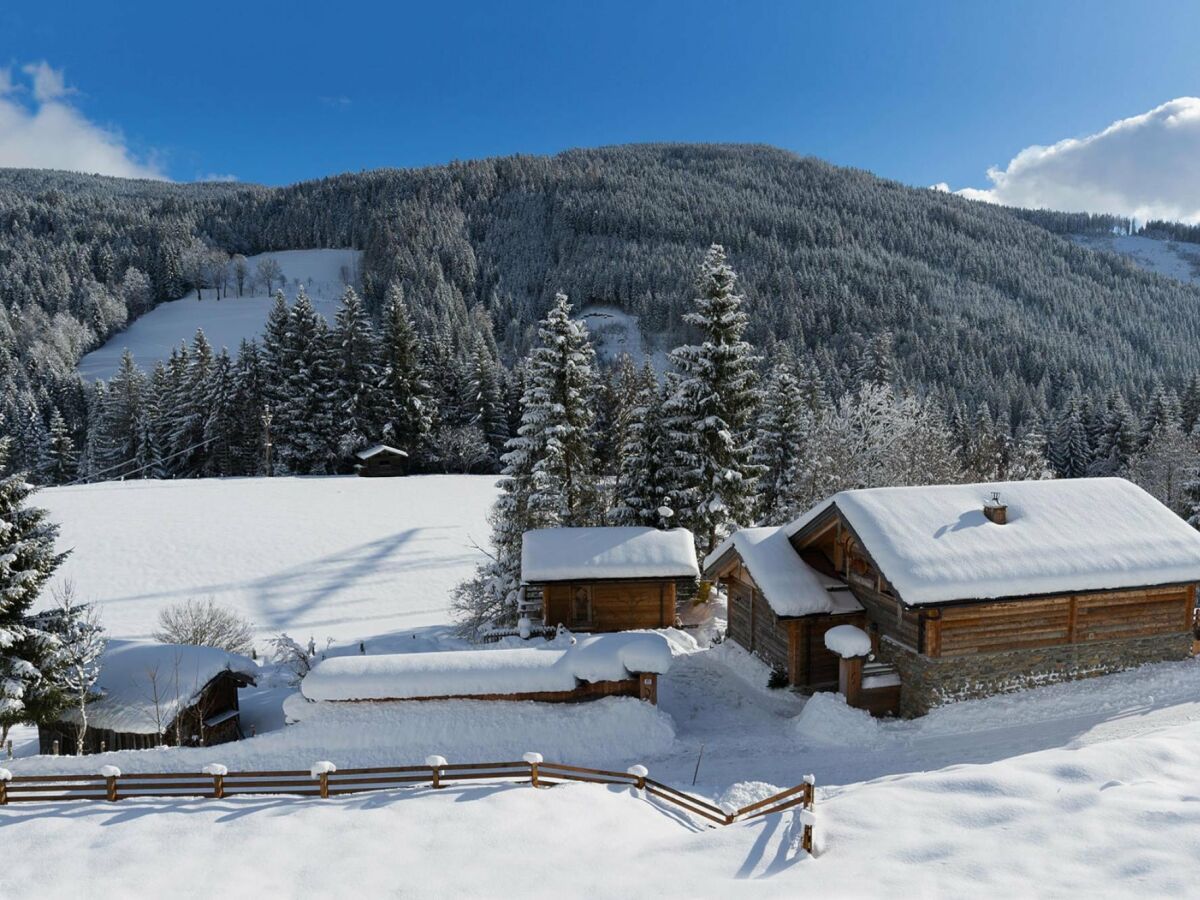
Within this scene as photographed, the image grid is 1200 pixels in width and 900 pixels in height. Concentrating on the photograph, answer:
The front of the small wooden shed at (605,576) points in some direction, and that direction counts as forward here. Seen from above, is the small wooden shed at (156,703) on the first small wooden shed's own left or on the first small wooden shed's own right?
on the first small wooden shed's own right

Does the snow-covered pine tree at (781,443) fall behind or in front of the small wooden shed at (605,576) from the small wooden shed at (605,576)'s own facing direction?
behind

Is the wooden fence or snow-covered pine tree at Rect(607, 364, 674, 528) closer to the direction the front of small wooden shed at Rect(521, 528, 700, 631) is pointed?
the wooden fence

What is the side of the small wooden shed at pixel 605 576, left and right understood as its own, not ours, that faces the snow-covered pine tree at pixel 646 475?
back

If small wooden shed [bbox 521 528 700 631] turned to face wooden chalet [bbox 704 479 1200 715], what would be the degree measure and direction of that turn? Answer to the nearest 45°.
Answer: approximately 45° to its left

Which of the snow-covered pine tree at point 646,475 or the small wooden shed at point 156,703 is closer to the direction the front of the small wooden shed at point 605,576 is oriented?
the small wooden shed

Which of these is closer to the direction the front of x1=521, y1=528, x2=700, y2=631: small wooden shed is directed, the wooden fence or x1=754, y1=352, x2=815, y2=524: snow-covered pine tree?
the wooden fence

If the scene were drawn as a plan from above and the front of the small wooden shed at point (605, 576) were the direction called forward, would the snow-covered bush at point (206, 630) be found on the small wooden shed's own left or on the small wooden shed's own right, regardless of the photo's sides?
on the small wooden shed's own right

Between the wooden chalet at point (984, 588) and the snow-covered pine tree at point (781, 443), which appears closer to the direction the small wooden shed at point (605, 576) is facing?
the wooden chalet

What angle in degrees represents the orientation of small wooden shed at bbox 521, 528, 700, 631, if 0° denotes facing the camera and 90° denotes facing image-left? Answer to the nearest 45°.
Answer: approximately 0°

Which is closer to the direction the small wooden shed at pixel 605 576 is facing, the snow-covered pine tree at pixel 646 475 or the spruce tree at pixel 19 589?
the spruce tree
